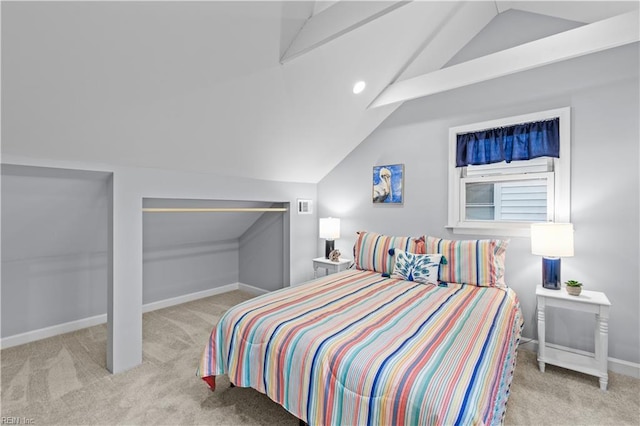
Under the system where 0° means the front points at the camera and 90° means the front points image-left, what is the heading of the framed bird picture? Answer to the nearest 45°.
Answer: approximately 45°

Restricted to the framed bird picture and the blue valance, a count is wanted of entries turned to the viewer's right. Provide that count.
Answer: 0

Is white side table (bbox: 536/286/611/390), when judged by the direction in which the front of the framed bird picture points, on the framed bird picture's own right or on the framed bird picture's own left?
on the framed bird picture's own left

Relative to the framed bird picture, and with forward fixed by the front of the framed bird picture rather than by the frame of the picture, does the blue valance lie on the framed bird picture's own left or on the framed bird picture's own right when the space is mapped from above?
on the framed bird picture's own left

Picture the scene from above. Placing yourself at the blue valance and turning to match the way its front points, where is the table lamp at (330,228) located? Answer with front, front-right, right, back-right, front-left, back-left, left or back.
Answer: front-right

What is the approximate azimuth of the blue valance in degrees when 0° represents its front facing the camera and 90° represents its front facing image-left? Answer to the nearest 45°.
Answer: approximately 45°

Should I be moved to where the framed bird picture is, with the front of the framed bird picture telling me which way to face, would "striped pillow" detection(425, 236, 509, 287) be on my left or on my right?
on my left
